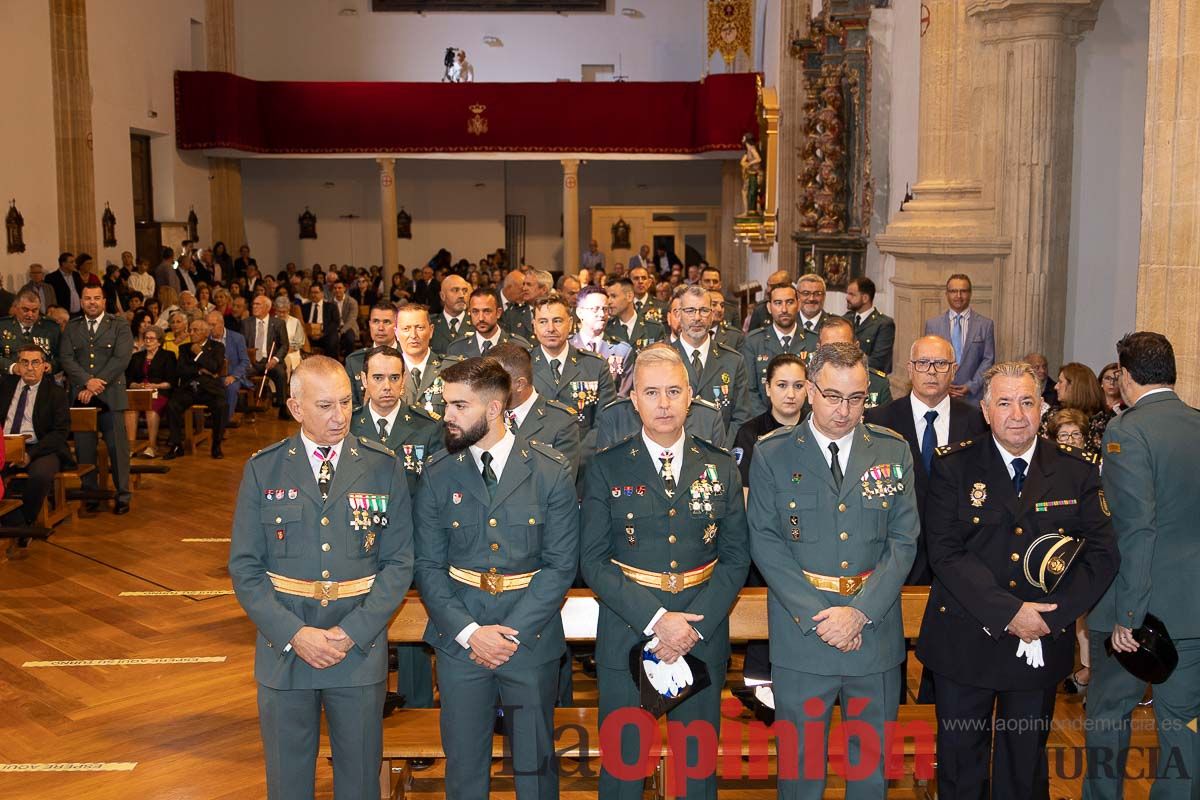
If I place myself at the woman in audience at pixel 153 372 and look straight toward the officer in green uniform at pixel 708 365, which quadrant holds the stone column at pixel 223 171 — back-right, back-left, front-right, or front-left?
back-left

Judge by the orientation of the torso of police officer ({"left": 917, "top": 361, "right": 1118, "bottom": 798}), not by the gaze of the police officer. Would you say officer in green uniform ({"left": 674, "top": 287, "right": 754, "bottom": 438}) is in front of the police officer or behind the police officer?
behind

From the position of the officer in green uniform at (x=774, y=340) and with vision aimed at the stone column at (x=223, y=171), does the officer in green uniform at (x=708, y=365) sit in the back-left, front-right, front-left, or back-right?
back-left

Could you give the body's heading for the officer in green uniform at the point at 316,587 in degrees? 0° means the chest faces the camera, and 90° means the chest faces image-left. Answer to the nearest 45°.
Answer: approximately 0°
